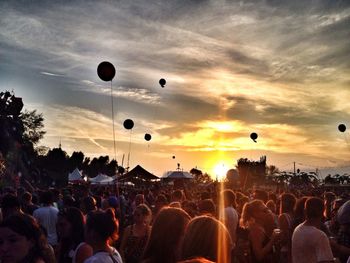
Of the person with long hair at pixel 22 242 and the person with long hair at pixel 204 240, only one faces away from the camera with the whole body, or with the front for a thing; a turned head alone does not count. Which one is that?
the person with long hair at pixel 204 240

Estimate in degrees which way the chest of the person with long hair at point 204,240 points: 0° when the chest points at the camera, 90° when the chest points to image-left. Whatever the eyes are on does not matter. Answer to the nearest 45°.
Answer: approximately 180°

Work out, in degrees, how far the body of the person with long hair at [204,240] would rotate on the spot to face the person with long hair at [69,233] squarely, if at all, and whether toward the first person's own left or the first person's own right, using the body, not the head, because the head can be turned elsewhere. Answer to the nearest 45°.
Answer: approximately 45° to the first person's own left

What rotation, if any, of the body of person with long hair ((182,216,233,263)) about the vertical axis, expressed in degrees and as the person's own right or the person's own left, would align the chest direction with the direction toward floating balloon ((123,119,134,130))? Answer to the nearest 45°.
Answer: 0° — they already face it

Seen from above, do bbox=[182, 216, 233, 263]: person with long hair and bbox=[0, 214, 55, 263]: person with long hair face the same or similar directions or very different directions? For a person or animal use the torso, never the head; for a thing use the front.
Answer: very different directions

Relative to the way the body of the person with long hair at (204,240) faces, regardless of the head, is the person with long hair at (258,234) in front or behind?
in front

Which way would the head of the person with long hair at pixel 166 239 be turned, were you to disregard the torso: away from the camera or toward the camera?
away from the camera

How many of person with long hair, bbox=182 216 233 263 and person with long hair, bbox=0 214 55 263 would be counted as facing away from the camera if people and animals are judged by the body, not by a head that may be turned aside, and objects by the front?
1

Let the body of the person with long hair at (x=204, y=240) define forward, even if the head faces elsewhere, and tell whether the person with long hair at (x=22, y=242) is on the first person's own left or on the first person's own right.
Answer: on the first person's own left
